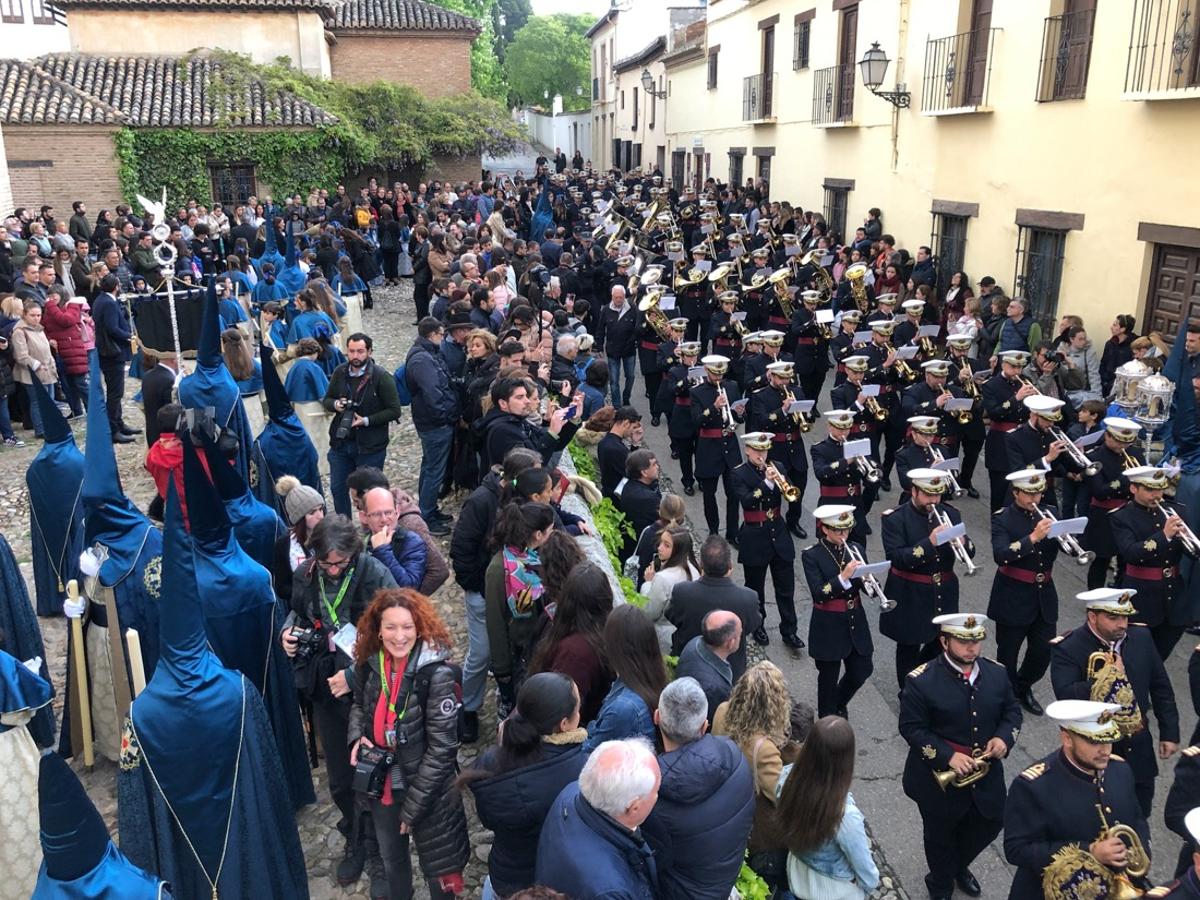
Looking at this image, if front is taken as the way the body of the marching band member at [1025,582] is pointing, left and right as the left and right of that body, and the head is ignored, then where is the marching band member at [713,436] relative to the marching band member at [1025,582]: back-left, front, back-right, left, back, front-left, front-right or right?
back

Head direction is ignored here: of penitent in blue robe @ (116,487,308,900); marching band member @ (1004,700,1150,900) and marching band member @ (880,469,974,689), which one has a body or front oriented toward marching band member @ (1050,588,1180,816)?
marching band member @ (880,469,974,689)

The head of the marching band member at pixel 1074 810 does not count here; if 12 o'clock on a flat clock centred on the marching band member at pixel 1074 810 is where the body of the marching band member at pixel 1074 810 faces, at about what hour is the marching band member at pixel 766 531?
the marching band member at pixel 766 531 is roughly at 6 o'clock from the marching band member at pixel 1074 810.

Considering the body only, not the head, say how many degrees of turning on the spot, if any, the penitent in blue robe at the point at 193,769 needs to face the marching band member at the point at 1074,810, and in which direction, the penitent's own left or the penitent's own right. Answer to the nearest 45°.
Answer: approximately 135° to the penitent's own right

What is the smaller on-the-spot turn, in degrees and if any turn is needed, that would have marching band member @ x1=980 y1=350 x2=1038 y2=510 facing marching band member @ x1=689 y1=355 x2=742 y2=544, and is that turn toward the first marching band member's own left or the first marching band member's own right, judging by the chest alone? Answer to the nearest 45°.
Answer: approximately 90° to the first marching band member's own right

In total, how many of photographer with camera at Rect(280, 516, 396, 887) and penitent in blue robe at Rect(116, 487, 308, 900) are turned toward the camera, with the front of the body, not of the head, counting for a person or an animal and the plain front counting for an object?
1

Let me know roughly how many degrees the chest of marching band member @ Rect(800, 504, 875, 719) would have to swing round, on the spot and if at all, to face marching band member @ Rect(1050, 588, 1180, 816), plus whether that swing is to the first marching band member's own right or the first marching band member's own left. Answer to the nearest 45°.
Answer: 0° — they already face them

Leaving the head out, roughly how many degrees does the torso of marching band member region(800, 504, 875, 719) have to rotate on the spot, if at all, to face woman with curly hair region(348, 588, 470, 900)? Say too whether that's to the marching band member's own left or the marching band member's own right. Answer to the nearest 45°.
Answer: approximately 90° to the marching band member's own right

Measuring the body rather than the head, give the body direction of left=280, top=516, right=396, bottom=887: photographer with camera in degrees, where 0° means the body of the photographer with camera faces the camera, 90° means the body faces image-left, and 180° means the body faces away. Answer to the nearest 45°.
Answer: approximately 0°

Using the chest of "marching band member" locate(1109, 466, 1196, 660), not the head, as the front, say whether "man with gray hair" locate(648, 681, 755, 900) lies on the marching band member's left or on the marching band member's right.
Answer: on the marching band member's right
